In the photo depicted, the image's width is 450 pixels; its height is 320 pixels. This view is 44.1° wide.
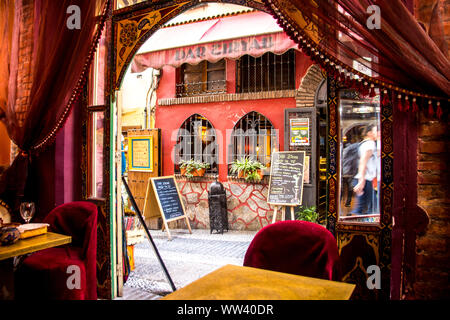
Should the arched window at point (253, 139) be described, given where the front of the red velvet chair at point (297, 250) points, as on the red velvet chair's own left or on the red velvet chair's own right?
on the red velvet chair's own right

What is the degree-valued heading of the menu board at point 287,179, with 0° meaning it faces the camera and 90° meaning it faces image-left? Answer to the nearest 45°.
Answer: approximately 0°

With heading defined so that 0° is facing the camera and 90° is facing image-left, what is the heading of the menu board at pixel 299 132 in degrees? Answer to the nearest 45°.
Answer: approximately 0°

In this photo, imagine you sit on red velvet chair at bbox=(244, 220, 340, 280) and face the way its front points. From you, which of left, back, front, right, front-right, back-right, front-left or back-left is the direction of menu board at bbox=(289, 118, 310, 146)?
back-right
